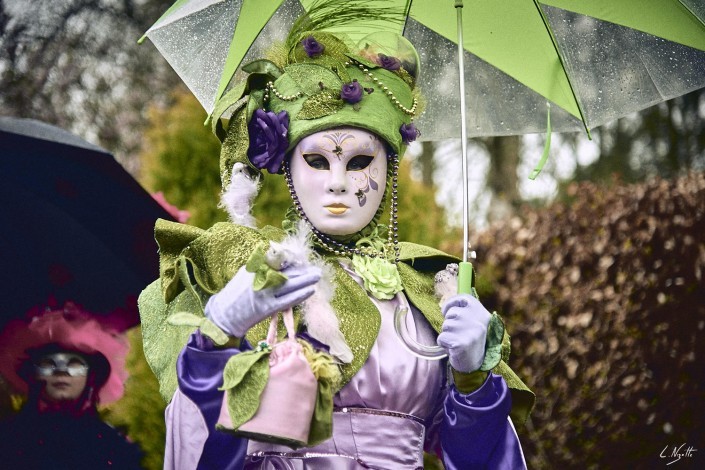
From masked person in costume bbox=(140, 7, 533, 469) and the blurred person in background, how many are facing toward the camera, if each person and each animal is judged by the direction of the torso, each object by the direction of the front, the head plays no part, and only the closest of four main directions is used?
2

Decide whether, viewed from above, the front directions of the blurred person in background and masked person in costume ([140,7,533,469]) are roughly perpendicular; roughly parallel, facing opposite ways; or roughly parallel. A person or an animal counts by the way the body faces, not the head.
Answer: roughly parallel

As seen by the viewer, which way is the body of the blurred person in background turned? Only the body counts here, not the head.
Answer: toward the camera

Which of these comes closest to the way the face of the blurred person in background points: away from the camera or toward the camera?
toward the camera

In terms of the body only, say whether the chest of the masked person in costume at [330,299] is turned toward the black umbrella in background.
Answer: no

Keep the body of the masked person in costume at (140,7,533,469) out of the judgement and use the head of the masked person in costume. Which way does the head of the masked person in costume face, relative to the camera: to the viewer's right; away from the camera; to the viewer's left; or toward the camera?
toward the camera

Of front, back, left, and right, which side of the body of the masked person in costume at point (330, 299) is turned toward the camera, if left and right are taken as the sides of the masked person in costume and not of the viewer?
front

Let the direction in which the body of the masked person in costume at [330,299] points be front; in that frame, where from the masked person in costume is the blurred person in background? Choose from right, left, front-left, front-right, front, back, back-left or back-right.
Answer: back-right

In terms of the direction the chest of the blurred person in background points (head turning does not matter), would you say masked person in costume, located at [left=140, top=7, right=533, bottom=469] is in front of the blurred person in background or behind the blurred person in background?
in front
